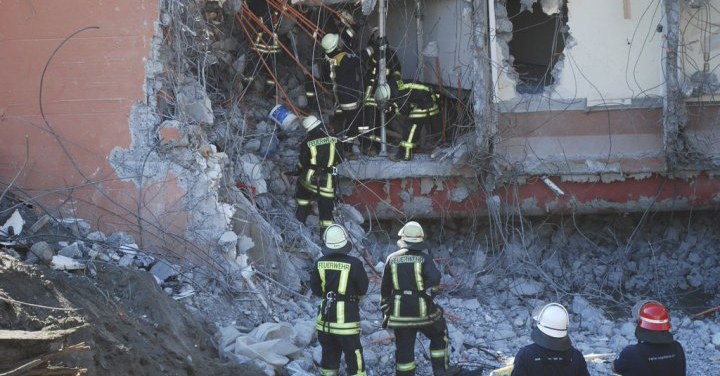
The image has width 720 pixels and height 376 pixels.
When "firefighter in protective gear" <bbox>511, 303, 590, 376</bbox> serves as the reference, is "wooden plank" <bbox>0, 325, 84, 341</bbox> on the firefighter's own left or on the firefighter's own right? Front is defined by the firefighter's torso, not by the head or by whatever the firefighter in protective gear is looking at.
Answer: on the firefighter's own left

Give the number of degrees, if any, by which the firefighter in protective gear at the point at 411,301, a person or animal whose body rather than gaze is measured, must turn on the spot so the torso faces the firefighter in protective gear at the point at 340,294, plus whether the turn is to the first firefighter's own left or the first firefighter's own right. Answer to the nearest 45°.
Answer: approximately 135° to the first firefighter's own left

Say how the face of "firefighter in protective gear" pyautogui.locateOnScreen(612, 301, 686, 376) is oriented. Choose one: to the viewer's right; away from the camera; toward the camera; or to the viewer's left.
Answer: away from the camera

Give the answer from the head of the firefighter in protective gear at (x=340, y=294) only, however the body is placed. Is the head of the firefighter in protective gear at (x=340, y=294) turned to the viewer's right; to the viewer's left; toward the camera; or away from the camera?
away from the camera

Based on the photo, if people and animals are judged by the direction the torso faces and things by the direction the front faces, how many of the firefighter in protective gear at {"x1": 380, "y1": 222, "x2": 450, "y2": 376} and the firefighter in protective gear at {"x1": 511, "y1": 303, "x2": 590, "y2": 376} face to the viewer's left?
0

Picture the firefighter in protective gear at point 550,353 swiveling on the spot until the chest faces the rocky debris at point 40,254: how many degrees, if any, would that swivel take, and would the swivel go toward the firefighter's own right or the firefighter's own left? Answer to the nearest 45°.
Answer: approximately 90° to the firefighter's own left

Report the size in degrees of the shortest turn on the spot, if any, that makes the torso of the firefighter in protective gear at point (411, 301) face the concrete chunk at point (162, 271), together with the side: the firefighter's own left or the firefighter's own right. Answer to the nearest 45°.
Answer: approximately 90° to the firefighter's own left

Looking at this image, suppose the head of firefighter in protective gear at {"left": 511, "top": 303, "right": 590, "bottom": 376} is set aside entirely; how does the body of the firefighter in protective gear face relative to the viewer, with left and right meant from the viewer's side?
facing away from the viewer

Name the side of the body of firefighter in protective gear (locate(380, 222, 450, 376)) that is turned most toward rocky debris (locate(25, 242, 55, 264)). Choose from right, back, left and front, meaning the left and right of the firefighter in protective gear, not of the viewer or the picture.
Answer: left

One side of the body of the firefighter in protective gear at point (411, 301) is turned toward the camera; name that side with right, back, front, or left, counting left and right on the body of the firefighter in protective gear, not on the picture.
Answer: back
